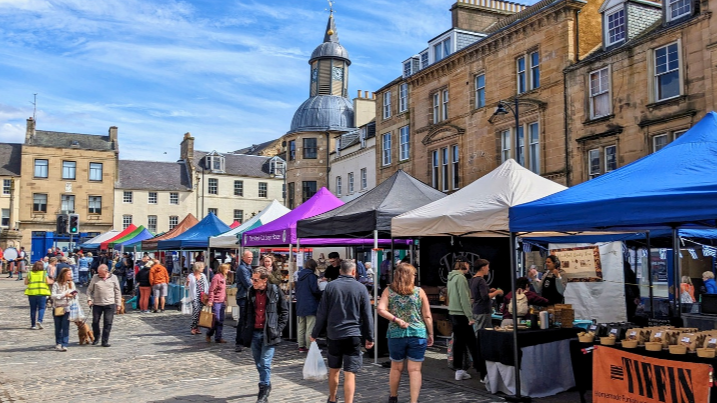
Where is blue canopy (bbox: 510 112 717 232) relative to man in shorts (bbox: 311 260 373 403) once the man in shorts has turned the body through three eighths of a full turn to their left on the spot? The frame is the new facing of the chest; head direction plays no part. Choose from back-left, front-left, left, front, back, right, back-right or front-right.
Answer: back-left

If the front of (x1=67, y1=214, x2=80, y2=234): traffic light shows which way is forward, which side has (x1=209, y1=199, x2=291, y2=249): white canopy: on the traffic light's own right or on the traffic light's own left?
on the traffic light's own left

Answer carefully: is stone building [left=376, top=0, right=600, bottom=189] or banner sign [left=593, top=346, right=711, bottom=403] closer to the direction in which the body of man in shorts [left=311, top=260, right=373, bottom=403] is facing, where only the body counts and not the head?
the stone building

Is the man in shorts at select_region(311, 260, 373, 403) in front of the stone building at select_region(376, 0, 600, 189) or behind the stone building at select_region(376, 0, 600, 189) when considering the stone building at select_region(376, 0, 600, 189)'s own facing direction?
in front

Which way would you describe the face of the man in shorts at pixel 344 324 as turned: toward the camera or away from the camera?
away from the camera

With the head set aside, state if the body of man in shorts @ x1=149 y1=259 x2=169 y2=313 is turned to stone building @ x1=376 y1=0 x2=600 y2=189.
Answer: no

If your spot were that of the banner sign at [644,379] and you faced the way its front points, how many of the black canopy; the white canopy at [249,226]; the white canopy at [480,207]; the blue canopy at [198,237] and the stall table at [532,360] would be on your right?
5

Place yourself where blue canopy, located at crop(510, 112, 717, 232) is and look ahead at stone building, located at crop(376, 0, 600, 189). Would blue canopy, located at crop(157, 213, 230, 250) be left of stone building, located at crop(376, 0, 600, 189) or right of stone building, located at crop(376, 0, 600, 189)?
left

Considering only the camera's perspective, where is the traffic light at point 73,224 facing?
facing the viewer

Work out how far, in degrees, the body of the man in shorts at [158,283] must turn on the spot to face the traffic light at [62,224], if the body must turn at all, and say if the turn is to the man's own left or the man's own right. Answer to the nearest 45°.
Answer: approximately 45° to the man's own left

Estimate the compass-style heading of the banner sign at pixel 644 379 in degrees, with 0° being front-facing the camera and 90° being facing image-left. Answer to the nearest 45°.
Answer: approximately 45°

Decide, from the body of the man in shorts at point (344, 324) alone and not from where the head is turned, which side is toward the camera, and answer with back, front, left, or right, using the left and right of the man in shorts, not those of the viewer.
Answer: back

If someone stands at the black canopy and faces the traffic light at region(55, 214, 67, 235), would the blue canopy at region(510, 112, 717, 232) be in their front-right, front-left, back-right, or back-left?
back-left

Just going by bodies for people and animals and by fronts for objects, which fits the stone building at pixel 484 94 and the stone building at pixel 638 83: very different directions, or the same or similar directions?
same or similar directions

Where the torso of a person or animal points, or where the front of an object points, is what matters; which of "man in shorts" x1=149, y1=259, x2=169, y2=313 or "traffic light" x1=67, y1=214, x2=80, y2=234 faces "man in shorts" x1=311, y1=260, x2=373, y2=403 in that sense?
the traffic light

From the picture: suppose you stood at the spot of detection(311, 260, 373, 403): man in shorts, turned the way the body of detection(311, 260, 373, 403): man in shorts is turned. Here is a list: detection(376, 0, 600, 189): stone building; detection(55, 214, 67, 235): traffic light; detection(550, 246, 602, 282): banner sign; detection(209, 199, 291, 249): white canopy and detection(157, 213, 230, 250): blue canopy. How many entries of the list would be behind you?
0

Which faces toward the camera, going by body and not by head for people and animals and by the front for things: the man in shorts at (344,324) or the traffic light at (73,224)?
the traffic light

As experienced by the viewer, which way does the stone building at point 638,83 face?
facing the viewer and to the left of the viewer

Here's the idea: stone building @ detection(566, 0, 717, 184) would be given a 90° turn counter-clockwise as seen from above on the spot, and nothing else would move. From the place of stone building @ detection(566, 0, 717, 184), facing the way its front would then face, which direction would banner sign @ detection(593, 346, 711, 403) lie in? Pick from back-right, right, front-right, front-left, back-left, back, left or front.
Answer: front-right

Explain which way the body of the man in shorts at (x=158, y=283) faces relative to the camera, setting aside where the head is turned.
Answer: away from the camera

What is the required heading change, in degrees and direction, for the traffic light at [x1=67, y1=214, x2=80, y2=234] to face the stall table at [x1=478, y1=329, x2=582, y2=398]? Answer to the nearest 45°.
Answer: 0° — it already faces it

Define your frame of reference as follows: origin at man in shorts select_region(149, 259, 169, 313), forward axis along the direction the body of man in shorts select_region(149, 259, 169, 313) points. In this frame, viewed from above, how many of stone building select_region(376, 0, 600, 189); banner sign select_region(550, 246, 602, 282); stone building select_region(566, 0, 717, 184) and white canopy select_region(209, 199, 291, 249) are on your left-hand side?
0
